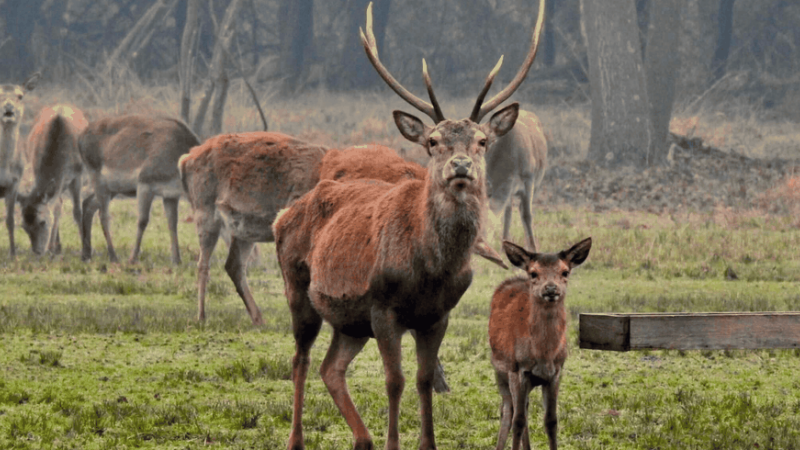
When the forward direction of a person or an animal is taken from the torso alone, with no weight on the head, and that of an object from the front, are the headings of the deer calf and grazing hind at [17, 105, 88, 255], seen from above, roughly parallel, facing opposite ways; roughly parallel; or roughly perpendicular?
roughly parallel

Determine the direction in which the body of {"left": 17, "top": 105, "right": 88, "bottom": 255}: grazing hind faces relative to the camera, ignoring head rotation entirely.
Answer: toward the camera

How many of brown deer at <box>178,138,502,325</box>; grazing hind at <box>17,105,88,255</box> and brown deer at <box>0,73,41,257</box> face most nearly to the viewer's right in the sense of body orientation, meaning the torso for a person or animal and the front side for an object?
1

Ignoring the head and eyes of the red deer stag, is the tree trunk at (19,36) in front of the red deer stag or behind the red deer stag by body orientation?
behind

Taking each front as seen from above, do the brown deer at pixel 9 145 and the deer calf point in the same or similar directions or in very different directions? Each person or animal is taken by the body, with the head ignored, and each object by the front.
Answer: same or similar directions

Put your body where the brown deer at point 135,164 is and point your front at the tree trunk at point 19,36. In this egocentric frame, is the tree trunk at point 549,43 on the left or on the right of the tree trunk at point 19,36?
right

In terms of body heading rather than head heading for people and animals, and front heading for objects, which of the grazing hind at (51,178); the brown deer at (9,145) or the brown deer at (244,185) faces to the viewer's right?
the brown deer at (244,185)

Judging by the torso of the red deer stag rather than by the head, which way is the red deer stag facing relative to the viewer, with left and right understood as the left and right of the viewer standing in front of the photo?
facing the viewer and to the right of the viewer

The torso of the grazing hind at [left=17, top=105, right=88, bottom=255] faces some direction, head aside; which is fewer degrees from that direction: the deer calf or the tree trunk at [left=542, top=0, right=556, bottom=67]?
the deer calf

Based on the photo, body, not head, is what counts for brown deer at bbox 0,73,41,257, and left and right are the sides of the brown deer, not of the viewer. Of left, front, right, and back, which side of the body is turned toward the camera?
front

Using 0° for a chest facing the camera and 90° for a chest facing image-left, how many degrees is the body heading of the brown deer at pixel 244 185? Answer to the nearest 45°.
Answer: approximately 270°

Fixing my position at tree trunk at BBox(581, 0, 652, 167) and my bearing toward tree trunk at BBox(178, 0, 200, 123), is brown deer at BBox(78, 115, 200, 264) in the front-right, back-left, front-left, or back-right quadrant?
front-left

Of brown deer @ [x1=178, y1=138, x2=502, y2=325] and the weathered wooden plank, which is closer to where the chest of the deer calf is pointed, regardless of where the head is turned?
the weathered wooden plank
